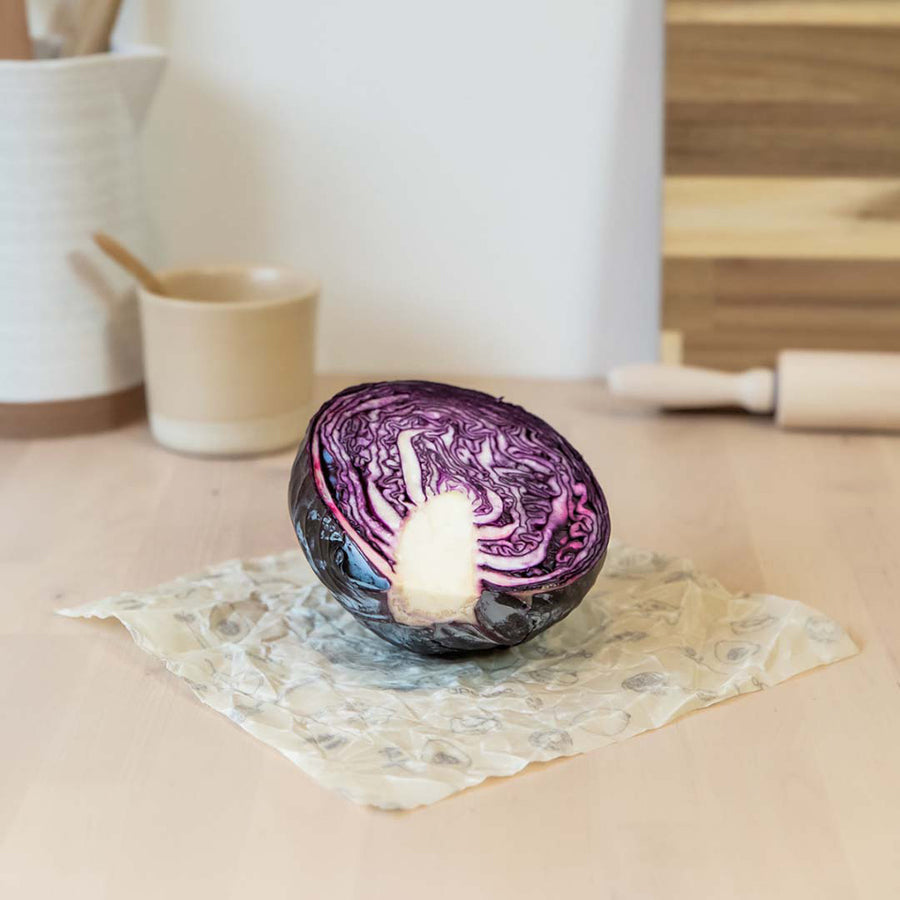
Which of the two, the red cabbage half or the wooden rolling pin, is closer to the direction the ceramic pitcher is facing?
the wooden rolling pin

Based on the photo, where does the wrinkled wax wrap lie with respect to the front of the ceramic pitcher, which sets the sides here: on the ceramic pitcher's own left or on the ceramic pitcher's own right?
on the ceramic pitcher's own right

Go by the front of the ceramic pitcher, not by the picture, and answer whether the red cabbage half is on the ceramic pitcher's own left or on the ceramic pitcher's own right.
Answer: on the ceramic pitcher's own right

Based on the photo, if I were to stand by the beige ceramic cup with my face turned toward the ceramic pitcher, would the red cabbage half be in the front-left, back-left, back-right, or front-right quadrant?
back-left
